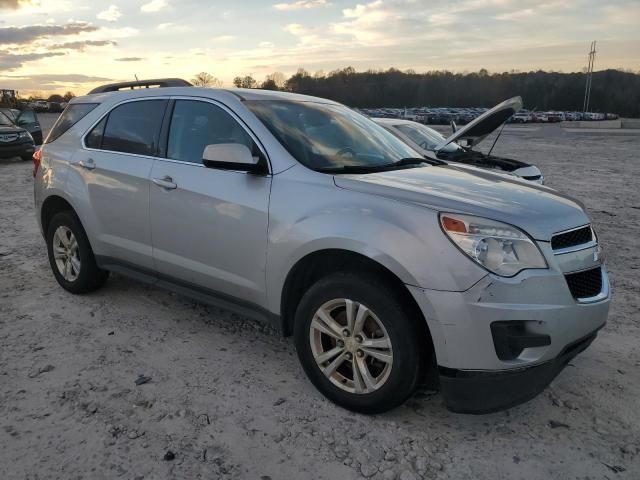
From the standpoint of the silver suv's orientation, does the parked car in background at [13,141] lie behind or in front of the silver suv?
behind

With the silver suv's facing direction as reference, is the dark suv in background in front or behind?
behind

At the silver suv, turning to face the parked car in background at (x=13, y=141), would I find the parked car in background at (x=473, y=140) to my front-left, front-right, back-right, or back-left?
front-right

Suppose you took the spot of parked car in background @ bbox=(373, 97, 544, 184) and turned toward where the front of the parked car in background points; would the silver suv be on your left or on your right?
on your right

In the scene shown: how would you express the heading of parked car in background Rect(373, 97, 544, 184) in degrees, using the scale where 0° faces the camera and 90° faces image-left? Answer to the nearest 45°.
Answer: approximately 315°

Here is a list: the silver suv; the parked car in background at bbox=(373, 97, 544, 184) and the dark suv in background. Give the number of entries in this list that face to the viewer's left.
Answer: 0

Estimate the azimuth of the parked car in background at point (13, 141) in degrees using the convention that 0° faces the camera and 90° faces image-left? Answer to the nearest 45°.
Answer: approximately 315°

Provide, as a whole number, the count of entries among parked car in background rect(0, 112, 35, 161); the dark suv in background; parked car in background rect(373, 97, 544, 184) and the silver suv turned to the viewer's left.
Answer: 0

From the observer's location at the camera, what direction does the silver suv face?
facing the viewer and to the right of the viewer
